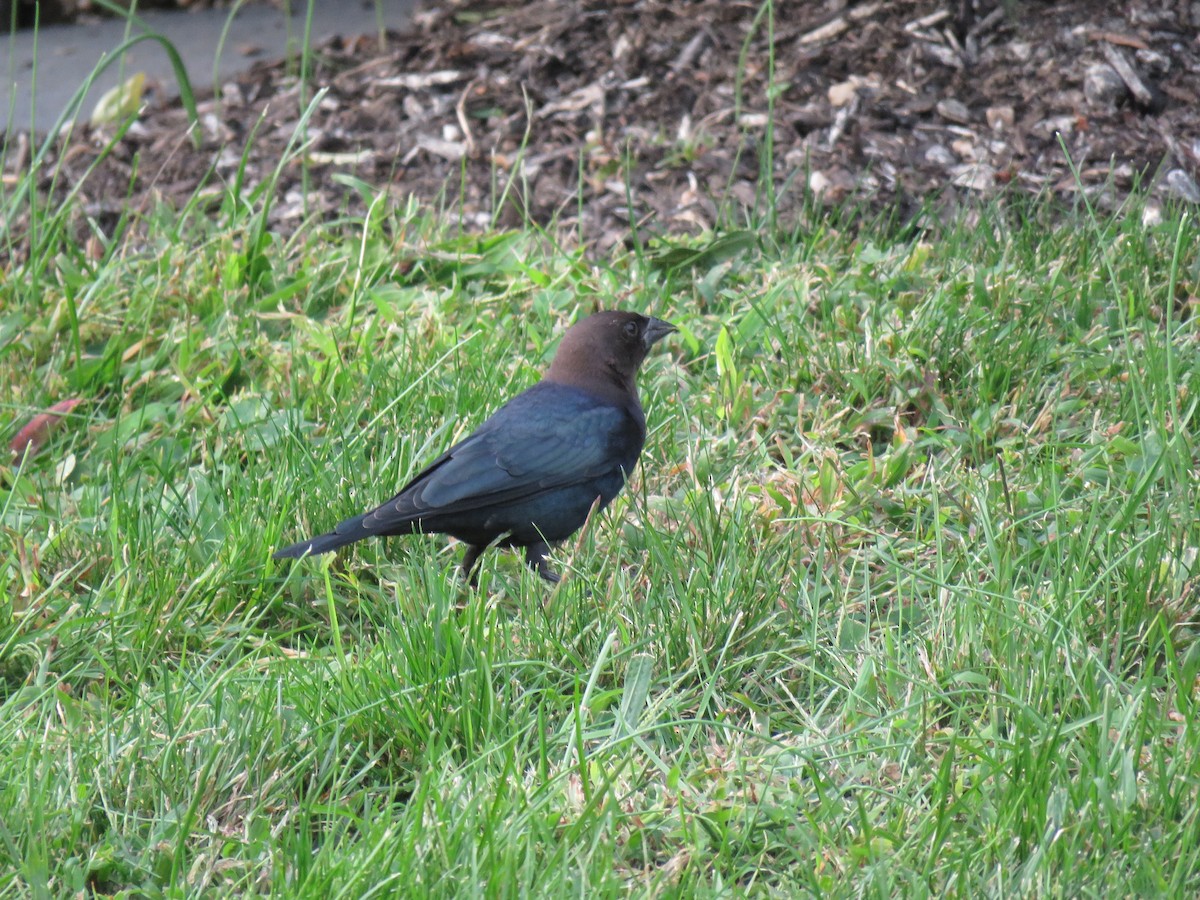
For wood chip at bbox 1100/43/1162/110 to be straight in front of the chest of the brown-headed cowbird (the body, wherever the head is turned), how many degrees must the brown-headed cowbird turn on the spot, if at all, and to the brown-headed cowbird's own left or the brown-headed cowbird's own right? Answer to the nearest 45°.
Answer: approximately 45° to the brown-headed cowbird's own left

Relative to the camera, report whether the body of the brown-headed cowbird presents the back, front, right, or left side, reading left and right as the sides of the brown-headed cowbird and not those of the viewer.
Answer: right

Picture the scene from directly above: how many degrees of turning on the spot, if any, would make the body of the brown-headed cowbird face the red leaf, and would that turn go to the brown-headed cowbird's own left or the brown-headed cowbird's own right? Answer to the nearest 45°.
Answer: approximately 135° to the brown-headed cowbird's own left

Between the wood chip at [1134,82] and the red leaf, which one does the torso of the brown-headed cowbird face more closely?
the wood chip
